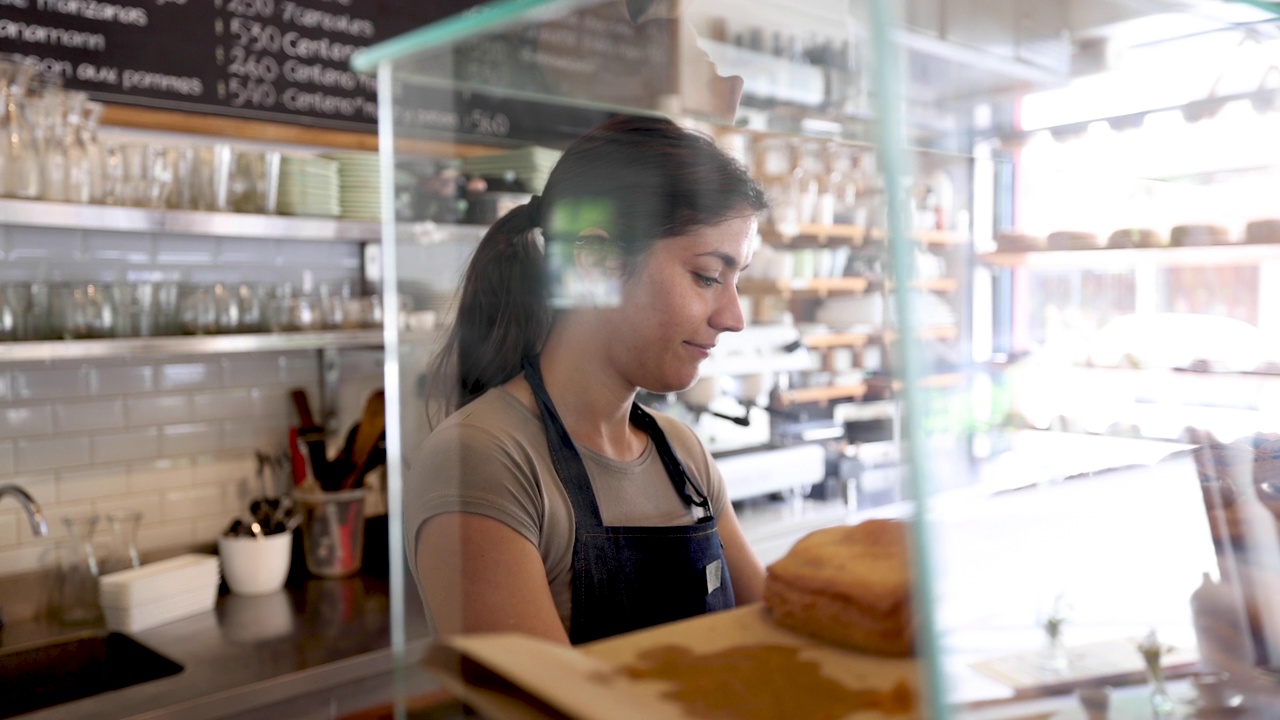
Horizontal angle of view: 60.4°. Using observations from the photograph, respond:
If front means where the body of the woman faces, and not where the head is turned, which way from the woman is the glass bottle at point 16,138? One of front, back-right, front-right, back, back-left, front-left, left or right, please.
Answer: back

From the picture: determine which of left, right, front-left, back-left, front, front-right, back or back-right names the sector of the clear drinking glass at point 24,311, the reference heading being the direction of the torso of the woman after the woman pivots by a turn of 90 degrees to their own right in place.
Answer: right

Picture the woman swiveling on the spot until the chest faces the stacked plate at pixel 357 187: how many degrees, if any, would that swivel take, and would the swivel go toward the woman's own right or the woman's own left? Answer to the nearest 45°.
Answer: approximately 135° to the woman's own left

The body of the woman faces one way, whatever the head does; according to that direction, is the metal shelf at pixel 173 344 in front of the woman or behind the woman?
behind

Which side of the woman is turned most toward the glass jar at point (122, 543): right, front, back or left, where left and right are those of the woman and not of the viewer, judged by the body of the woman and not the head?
back

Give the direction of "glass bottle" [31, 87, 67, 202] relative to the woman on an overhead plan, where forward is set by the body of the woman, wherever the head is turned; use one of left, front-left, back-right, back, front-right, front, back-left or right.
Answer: back

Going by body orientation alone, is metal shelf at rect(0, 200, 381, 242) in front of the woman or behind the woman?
behind

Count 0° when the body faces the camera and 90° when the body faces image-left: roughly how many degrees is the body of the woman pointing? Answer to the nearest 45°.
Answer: approximately 315°
